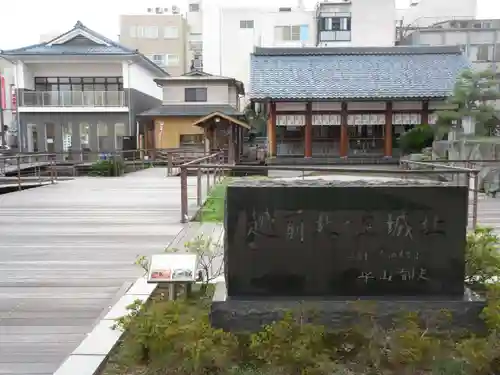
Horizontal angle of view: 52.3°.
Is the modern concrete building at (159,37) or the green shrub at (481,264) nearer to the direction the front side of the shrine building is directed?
the green shrub

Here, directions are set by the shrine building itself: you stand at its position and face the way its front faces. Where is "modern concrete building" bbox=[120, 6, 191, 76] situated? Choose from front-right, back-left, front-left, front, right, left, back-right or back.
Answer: back-right

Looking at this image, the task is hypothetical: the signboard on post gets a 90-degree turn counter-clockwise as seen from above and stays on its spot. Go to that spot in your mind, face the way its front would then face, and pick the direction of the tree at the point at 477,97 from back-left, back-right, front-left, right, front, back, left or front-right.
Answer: front-left

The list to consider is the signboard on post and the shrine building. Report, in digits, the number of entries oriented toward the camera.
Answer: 2

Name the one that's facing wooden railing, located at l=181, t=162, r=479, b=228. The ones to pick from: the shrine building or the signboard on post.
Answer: the shrine building

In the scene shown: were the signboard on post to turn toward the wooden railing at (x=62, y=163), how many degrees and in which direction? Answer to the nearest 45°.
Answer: approximately 180°

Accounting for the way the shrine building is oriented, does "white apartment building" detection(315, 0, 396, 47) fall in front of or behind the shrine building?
behind

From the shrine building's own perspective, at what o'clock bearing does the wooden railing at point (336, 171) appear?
The wooden railing is roughly at 12 o'clock from the shrine building.

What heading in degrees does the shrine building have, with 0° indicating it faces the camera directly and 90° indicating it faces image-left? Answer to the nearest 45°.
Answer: approximately 0°

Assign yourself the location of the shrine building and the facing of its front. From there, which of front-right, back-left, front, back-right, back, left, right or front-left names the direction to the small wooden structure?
right

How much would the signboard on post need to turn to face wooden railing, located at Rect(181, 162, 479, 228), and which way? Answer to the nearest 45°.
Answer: approximately 135° to its left

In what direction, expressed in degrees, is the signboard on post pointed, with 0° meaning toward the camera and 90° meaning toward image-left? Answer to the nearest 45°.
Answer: approximately 0°

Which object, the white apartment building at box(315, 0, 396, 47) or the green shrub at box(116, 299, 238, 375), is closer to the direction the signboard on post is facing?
the green shrub

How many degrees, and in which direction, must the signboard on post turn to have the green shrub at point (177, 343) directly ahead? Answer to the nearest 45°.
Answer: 0° — it already faces it
